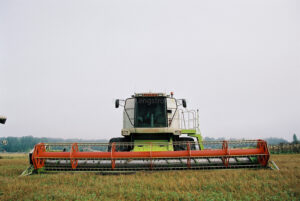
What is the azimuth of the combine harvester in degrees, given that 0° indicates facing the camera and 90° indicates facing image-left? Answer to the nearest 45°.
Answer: approximately 0°
